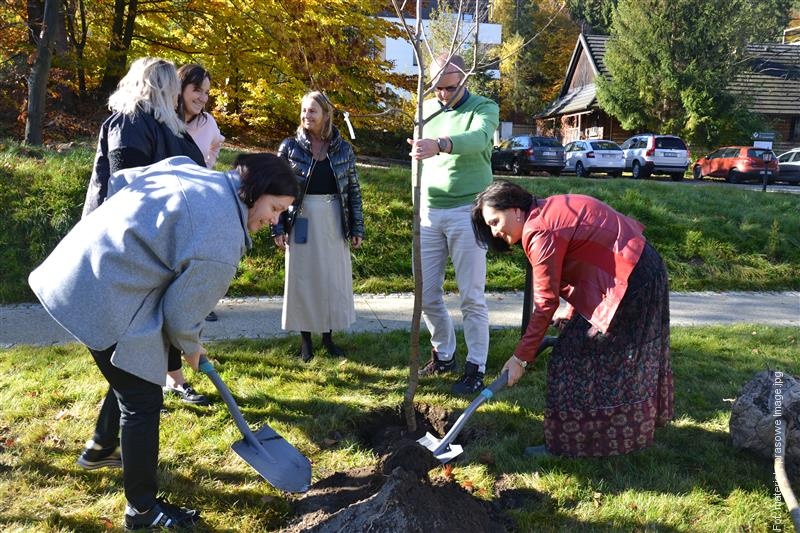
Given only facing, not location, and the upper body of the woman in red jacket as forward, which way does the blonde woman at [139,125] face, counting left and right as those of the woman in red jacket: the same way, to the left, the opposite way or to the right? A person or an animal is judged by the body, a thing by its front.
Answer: to the right

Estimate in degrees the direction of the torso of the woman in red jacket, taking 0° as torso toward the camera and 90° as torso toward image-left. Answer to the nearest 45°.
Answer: approximately 90°

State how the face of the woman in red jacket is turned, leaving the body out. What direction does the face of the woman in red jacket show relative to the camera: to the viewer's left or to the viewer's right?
to the viewer's left

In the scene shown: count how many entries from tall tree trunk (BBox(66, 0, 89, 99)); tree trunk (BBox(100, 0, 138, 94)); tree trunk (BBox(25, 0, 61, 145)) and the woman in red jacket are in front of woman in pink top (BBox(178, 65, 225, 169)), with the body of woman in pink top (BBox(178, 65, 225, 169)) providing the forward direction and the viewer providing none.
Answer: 1

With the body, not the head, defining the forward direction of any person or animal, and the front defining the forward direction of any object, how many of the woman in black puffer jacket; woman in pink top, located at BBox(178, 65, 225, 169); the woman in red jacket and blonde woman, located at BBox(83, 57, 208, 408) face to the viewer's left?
1

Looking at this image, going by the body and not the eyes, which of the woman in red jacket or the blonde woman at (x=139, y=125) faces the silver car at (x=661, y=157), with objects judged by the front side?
the blonde woman

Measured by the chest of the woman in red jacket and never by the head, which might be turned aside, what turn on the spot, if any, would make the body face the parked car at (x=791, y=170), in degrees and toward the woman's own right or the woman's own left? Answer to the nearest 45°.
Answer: approximately 90° to the woman's own right

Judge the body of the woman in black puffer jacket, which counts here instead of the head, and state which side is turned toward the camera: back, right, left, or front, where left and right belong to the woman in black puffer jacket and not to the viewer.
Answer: front

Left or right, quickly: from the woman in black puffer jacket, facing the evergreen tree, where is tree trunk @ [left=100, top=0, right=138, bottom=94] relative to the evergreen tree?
left

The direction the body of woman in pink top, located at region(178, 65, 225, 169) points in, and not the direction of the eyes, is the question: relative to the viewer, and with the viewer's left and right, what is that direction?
facing the viewer and to the right of the viewer

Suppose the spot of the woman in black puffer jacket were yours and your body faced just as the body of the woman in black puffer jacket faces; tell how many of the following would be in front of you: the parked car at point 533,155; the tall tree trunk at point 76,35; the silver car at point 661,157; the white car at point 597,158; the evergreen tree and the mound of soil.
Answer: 1

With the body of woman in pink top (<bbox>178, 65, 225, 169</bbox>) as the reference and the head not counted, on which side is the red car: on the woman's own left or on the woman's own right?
on the woman's own left

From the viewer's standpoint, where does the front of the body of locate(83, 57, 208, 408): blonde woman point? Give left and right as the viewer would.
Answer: facing away from the viewer and to the right of the viewer

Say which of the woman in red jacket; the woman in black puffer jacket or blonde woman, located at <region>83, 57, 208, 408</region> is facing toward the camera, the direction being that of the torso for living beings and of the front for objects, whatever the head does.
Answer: the woman in black puffer jacket

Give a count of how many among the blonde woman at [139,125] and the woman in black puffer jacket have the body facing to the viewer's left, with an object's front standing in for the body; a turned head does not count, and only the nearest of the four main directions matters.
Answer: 0
